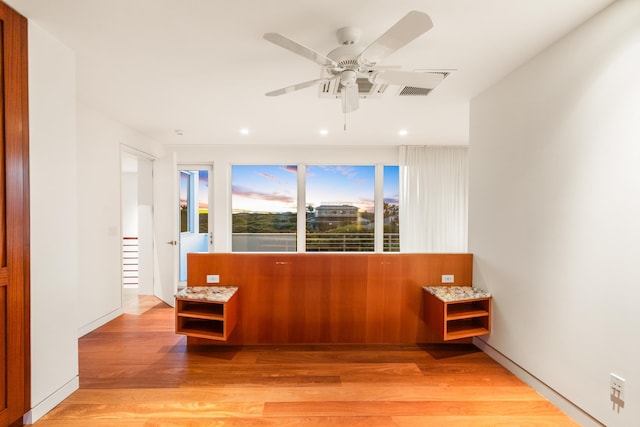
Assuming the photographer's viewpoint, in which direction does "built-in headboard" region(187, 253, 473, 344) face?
facing the viewer

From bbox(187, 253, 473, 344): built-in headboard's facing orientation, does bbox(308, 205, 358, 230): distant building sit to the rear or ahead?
to the rear

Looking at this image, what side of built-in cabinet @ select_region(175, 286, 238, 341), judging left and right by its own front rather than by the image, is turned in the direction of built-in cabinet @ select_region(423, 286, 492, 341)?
left

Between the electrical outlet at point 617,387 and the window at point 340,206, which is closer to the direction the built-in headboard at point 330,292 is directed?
the electrical outlet

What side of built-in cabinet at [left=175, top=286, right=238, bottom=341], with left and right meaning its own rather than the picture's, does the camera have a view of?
front

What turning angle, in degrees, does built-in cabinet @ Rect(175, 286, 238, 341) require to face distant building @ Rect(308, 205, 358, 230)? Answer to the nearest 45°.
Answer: approximately 135° to its left

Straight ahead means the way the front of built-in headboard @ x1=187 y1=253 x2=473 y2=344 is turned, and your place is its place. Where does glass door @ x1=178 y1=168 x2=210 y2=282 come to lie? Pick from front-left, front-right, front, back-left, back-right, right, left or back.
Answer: back-right

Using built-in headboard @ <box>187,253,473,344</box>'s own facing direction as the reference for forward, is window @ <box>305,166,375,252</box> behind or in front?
behind

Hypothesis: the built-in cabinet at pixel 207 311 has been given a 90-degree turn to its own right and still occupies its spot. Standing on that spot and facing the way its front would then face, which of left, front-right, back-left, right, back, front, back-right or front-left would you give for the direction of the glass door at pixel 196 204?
right

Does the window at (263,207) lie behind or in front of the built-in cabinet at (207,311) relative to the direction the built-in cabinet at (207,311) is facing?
behind

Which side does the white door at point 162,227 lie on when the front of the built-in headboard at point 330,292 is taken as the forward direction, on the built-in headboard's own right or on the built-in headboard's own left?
on the built-in headboard's own right

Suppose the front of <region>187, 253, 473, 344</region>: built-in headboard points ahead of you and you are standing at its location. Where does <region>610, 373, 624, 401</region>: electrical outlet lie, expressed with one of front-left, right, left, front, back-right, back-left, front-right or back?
front-left
